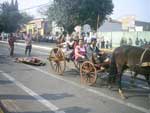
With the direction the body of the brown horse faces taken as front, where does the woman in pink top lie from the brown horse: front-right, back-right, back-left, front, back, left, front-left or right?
back-left

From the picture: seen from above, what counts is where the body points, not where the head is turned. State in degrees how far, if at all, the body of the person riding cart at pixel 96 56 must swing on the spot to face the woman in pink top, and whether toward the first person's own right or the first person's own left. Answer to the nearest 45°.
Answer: approximately 180°

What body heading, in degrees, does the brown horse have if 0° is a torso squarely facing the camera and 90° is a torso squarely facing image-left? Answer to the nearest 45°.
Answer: approximately 270°

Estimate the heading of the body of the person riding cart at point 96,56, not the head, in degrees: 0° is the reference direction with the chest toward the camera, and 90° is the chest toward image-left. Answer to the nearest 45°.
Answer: approximately 315°

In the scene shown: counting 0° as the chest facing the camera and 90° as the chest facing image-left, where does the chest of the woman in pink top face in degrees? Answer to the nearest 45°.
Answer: approximately 315°
